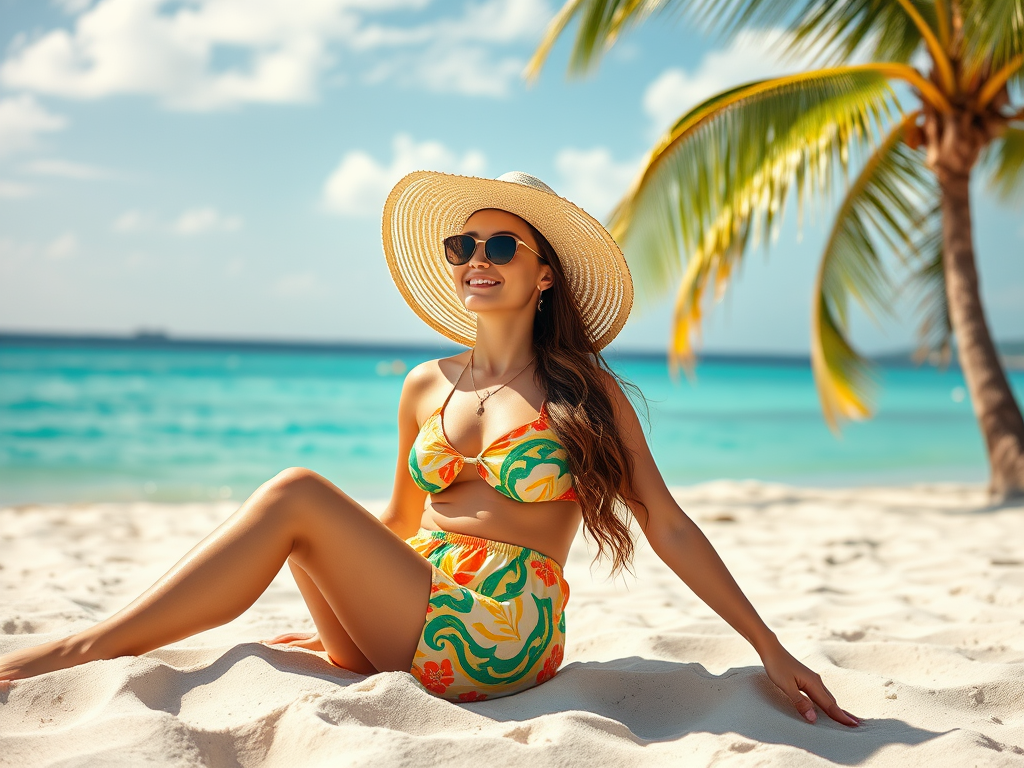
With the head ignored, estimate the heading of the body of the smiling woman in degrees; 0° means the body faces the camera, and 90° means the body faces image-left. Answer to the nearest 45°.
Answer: approximately 45°

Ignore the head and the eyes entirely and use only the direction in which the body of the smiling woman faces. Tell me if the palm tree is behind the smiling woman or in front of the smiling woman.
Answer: behind
